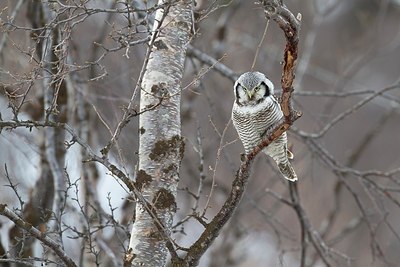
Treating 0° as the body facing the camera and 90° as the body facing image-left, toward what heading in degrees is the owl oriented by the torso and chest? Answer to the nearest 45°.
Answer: approximately 45°

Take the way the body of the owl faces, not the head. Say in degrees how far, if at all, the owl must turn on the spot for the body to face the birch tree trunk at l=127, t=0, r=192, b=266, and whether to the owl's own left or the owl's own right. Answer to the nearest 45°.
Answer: approximately 45° to the owl's own right
